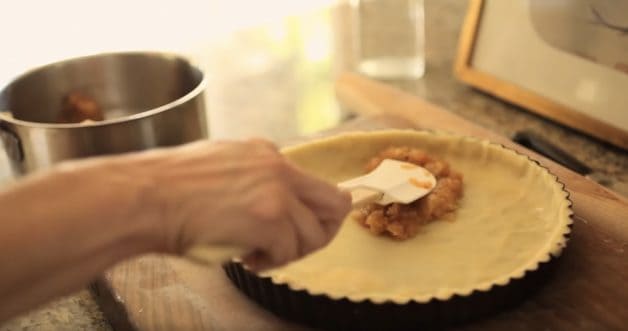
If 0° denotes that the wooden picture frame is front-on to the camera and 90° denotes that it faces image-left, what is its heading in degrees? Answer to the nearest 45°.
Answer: approximately 45°

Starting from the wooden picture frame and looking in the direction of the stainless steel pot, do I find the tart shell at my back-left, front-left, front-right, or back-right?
front-left

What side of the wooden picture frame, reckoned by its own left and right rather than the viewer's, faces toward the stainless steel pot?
front

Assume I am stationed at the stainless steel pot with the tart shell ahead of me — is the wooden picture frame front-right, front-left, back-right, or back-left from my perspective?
front-left

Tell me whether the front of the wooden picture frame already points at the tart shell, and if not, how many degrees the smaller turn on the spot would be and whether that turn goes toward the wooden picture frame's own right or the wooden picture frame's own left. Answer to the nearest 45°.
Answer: approximately 45° to the wooden picture frame's own left
